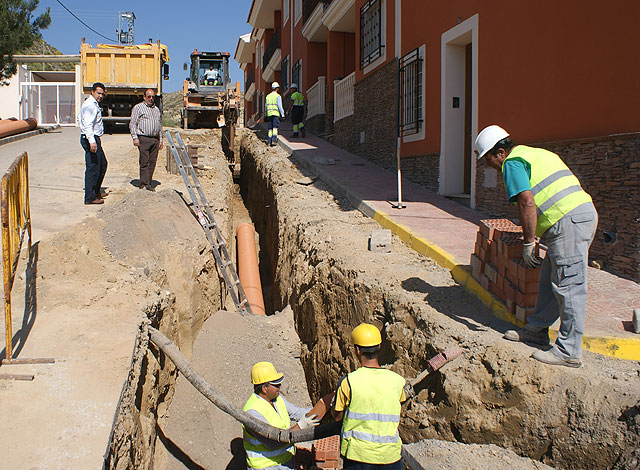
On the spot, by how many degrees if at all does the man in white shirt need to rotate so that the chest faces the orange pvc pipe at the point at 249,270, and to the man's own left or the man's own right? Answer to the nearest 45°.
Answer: approximately 45° to the man's own left

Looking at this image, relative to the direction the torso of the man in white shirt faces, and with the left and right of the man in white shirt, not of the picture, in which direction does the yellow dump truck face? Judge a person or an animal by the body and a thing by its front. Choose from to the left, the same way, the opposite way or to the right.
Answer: to the left

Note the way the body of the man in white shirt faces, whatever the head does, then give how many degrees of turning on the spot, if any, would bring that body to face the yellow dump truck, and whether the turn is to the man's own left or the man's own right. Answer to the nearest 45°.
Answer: approximately 90° to the man's own left

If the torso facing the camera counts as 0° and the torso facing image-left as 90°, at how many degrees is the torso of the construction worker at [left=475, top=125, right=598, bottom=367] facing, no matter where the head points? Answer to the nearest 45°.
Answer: approximately 90°

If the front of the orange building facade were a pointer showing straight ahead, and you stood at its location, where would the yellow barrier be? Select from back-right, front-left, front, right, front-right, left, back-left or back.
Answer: front

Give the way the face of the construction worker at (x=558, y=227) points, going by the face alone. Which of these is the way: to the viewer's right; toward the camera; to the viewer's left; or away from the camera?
to the viewer's left

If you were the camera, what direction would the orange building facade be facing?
facing the viewer and to the left of the viewer

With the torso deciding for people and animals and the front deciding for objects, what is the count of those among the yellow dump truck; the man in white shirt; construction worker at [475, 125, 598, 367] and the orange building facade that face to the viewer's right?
1

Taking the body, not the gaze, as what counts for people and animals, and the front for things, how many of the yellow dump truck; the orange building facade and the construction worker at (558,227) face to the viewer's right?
0

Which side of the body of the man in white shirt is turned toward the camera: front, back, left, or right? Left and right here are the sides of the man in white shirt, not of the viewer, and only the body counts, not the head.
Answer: right

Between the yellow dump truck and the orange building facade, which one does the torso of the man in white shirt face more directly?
the orange building facade

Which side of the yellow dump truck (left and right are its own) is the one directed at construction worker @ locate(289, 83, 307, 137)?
right
